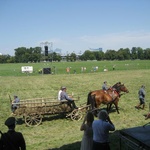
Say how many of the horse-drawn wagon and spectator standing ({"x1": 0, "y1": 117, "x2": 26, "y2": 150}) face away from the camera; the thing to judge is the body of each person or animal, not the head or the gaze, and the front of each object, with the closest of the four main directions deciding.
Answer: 1

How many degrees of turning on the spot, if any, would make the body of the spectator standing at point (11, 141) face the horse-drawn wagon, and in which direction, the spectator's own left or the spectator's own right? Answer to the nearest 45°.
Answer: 0° — they already face it

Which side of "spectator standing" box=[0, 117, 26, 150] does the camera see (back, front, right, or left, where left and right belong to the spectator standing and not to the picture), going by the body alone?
back

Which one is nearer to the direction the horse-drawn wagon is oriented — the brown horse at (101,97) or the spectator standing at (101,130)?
the brown horse

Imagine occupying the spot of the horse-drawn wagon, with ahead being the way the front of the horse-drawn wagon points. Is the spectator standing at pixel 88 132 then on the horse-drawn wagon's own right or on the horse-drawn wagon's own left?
on the horse-drawn wagon's own right

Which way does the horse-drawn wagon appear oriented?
to the viewer's right

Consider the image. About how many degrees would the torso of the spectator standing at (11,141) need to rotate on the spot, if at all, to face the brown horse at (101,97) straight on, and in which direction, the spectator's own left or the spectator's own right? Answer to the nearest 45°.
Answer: approximately 45° to the spectator's own right

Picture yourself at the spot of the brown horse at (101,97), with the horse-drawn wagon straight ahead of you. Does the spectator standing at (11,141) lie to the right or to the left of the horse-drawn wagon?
left

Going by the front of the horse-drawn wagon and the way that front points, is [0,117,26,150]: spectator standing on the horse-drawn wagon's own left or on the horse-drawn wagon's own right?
on the horse-drawn wagon's own right

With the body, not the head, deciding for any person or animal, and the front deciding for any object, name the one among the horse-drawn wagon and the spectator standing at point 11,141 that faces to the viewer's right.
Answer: the horse-drawn wagon

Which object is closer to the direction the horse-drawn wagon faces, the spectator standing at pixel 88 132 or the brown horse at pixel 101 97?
the brown horse

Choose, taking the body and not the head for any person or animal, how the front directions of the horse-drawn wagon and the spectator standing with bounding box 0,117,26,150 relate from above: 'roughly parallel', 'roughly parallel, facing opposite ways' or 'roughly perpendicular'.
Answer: roughly perpendicular

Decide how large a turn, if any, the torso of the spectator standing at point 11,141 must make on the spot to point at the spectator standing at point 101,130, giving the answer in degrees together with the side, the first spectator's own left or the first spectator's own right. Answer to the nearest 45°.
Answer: approximately 90° to the first spectator's own right

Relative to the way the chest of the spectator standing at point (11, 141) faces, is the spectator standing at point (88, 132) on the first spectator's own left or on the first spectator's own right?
on the first spectator's own right
